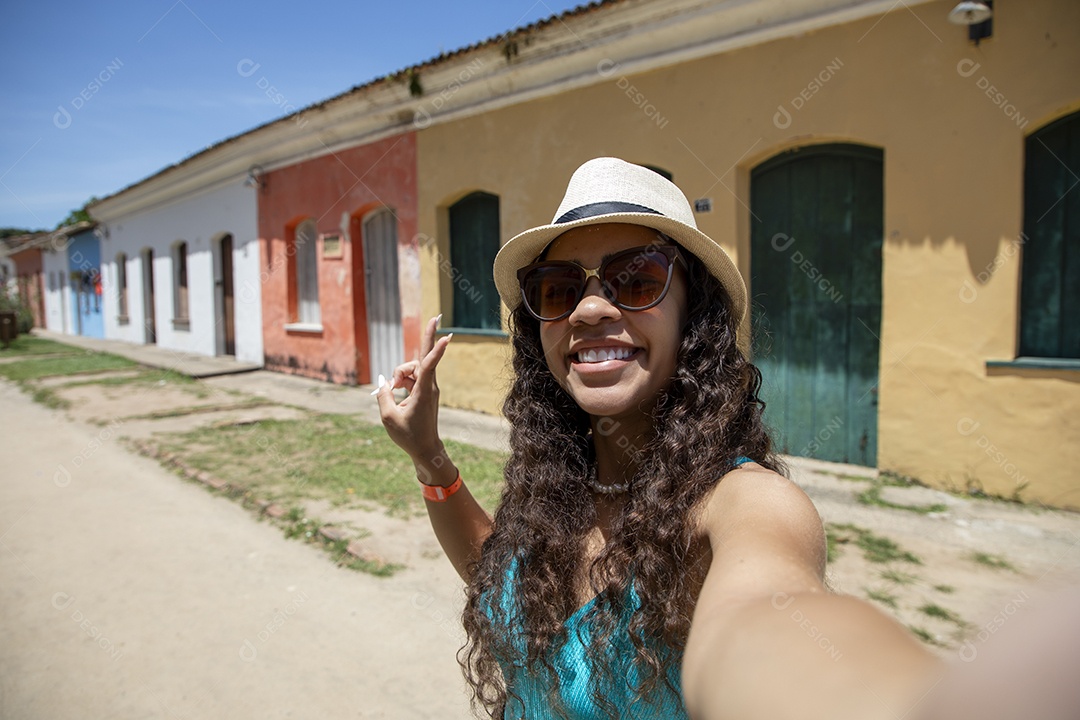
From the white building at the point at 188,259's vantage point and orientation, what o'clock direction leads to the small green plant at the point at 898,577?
The small green plant is roughly at 10 o'clock from the white building.

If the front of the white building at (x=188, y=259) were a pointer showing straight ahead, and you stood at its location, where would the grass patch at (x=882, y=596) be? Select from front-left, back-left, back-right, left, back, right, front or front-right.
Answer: front-left

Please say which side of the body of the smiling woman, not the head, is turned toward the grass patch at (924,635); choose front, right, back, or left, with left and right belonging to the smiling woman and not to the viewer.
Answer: back

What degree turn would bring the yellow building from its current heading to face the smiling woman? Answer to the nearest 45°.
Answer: approximately 45° to its left

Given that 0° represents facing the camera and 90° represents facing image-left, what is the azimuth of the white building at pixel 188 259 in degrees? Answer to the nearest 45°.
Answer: approximately 45°

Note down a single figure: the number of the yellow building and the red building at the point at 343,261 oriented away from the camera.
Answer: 0

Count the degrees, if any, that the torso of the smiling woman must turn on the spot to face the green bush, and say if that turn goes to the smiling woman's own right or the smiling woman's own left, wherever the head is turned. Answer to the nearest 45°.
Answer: approximately 90° to the smiling woman's own right
